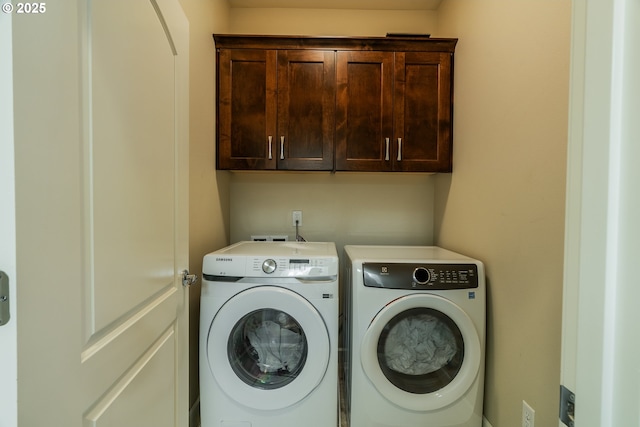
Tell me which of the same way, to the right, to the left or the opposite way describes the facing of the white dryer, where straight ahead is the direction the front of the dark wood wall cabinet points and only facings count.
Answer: the same way

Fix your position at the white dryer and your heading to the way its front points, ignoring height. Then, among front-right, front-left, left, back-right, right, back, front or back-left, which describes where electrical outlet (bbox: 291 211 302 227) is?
back-right

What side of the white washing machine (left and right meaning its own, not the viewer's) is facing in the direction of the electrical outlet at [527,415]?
left

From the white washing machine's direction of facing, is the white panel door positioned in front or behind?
in front

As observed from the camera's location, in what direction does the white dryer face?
facing the viewer

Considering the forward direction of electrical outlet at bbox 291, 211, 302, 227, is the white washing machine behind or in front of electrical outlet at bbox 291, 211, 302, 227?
in front

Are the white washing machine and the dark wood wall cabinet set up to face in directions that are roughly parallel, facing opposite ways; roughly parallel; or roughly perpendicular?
roughly parallel

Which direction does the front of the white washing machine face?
toward the camera

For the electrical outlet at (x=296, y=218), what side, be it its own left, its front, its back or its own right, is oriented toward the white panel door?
front

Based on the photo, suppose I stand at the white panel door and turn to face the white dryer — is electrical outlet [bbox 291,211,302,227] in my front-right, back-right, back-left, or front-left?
front-left

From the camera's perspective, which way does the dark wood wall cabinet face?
toward the camera

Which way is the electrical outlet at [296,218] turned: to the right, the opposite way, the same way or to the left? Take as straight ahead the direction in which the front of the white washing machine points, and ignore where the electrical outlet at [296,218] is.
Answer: the same way
